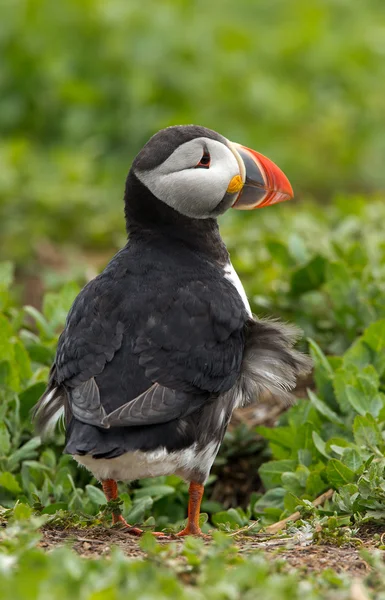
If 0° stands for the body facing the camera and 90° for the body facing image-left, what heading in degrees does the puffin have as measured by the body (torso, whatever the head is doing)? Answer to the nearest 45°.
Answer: approximately 225°
